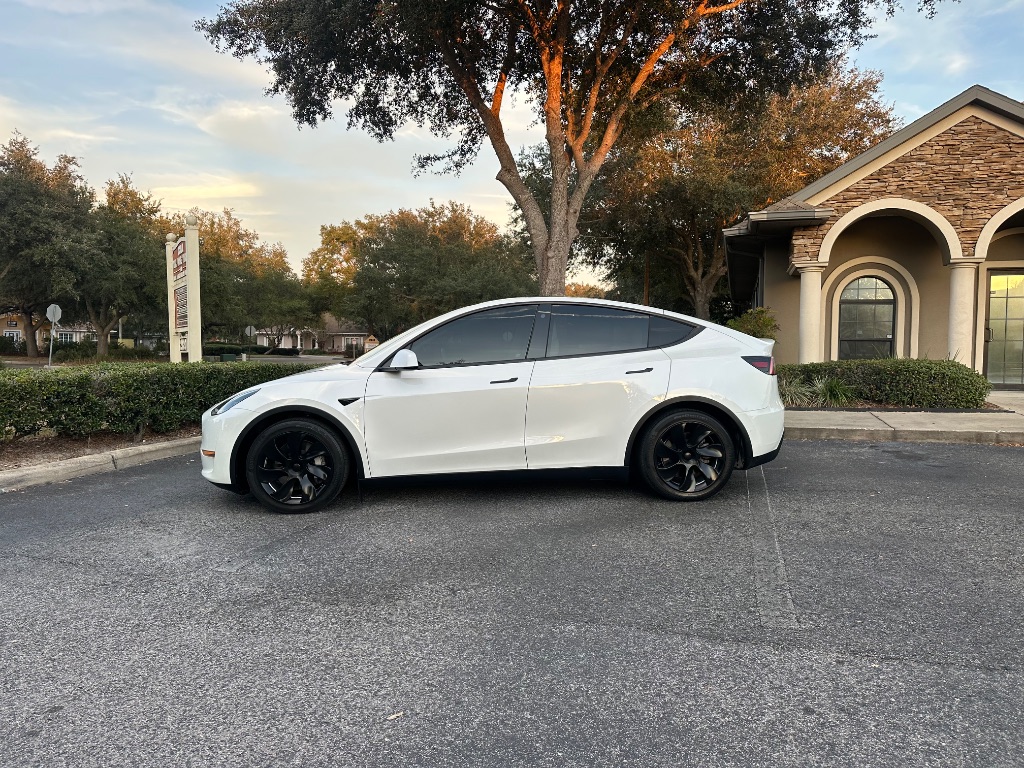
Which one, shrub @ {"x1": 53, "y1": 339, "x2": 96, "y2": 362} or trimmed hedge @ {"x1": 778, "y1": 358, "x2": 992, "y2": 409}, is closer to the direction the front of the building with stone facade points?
the trimmed hedge

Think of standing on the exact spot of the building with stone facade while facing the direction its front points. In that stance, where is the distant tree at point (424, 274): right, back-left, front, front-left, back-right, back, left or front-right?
back-right

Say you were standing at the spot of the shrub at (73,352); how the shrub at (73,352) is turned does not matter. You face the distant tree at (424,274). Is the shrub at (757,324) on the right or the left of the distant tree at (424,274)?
right

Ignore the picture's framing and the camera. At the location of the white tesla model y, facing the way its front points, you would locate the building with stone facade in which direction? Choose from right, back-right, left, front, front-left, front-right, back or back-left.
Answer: back-right

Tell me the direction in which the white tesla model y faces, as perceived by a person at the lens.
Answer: facing to the left of the viewer

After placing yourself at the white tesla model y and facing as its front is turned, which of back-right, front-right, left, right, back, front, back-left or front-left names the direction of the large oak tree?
right

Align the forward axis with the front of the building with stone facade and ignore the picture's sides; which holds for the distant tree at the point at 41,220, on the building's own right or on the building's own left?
on the building's own right

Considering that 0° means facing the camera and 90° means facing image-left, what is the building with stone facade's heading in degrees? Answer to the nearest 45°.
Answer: approximately 0°

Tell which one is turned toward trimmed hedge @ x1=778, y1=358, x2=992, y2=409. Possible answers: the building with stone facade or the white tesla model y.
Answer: the building with stone facade

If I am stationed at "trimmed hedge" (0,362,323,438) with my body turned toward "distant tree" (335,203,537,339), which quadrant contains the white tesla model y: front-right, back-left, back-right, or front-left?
back-right

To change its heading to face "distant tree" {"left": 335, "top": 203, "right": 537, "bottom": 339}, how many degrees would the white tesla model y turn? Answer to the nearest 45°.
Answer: approximately 90° to its right

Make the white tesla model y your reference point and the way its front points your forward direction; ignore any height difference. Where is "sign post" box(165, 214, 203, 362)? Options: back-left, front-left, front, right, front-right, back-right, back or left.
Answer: front-right

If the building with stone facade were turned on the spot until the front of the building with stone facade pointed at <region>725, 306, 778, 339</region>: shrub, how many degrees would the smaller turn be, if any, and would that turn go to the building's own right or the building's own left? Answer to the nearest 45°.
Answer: approximately 45° to the building's own right

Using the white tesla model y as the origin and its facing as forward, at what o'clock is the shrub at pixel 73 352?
The shrub is roughly at 2 o'clock from the white tesla model y.

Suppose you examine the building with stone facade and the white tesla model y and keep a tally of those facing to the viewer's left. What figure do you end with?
1

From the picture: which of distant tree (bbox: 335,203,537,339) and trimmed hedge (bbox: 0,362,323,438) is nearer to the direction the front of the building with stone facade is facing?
the trimmed hedge

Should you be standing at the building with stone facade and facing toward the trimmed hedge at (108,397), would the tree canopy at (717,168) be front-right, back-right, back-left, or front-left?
back-right
